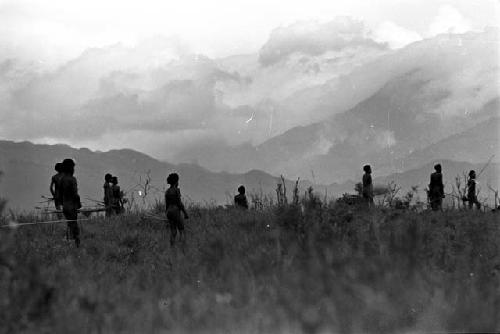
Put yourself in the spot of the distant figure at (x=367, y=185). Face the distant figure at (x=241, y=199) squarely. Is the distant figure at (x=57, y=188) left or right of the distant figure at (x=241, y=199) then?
left

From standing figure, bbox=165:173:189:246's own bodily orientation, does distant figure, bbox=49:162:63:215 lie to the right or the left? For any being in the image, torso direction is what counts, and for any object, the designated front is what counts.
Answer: on its left

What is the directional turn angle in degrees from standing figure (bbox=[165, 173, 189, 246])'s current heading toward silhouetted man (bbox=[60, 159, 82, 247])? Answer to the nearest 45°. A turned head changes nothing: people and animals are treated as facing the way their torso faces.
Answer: approximately 135° to its left

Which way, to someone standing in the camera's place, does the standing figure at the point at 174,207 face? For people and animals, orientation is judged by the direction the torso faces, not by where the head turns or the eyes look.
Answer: facing away from the viewer and to the right of the viewer

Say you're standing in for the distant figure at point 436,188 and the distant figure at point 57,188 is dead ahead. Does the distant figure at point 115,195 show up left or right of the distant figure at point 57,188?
right
